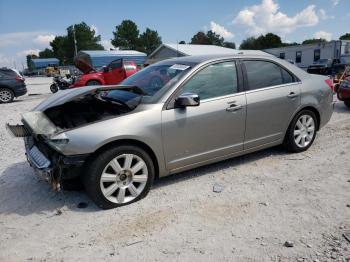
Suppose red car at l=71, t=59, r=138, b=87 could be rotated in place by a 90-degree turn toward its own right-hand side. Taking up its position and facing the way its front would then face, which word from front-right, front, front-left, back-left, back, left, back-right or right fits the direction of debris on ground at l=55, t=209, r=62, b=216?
back

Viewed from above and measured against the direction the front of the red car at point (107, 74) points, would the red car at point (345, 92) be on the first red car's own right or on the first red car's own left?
on the first red car's own left

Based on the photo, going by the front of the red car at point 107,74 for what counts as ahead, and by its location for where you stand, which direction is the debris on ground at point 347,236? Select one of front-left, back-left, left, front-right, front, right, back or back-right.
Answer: left

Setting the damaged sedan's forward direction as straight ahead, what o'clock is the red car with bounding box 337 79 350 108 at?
The red car is roughly at 6 o'clock from the damaged sedan.

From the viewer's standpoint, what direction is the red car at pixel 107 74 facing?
to the viewer's left

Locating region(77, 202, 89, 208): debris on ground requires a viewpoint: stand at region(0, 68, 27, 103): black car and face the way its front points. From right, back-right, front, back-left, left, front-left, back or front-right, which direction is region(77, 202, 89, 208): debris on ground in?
left

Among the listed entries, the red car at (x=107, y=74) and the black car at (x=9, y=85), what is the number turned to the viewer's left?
2

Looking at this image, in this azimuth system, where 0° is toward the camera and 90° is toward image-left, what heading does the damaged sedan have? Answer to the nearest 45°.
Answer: approximately 45°

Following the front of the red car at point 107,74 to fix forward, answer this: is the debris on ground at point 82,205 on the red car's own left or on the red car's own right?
on the red car's own left

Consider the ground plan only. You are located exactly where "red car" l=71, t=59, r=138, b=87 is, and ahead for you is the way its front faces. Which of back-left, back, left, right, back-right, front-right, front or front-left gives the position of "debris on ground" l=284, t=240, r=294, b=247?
left

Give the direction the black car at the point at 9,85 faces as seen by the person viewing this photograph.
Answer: facing to the left of the viewer

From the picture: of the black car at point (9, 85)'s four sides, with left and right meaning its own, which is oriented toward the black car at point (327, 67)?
back
